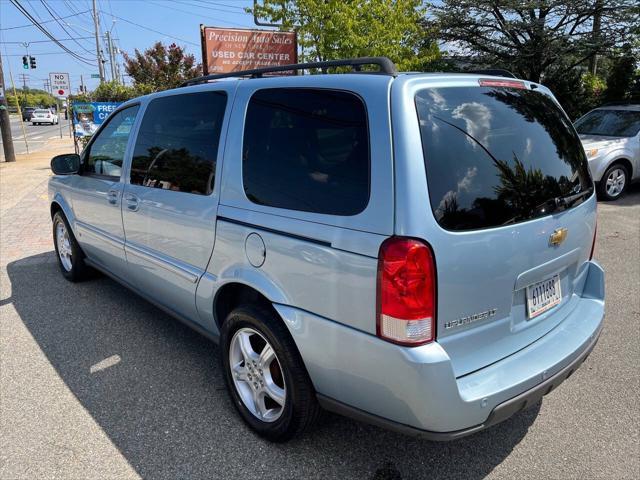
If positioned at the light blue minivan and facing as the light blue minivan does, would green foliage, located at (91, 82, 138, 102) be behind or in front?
in front

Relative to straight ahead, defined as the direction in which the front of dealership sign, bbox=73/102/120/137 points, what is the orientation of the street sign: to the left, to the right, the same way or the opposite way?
the same way

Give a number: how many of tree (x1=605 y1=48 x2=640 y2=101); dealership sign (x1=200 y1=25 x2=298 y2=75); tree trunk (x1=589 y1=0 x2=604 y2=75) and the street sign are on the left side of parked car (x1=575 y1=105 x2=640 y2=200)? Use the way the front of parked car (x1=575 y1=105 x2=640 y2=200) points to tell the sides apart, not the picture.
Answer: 0

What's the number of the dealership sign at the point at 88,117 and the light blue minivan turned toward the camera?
1

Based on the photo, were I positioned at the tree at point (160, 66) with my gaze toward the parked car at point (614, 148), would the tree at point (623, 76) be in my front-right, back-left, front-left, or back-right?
front-left

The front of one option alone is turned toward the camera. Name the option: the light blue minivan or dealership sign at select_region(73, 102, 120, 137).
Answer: the dealership sign

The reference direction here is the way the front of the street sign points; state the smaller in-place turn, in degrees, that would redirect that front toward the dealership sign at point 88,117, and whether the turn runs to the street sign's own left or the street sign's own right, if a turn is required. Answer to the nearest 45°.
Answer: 0° — it already faces it

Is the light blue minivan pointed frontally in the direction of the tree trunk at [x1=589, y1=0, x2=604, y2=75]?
no

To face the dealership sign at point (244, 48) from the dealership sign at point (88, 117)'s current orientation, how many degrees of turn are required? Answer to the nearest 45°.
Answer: approximately 90° to its left

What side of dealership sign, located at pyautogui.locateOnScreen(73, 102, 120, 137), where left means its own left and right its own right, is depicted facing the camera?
front

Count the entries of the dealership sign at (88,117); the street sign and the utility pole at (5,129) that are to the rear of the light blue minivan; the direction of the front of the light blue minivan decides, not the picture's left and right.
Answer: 0

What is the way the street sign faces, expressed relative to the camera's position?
facing the viewer

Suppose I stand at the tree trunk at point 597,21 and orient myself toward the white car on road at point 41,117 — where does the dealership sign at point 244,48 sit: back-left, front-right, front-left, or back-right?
front-left

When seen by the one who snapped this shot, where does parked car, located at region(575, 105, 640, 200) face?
facing the viewer and to the left of the viewer

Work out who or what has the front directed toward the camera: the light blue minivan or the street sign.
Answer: the street sign

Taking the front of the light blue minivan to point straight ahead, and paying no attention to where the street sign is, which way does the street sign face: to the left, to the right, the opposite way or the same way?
the opposite way

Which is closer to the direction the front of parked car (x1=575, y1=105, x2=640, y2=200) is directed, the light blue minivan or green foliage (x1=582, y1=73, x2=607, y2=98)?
the light blue minivan

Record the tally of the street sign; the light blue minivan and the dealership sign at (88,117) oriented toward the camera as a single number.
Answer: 2

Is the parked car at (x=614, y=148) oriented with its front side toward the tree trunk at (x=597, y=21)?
no

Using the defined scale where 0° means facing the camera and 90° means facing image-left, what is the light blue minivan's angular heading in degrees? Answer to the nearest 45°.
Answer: approximately 135°

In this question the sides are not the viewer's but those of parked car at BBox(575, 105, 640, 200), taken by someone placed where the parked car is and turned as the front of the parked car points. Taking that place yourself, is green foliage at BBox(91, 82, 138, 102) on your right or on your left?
on your right

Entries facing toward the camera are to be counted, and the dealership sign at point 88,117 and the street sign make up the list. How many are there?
2

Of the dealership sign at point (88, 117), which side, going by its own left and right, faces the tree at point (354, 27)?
left

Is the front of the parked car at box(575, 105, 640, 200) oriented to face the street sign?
no
